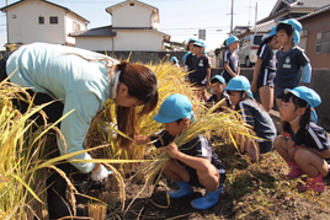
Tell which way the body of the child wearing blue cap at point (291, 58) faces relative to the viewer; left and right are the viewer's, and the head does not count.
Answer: facing the viewer and to the left of the viewer

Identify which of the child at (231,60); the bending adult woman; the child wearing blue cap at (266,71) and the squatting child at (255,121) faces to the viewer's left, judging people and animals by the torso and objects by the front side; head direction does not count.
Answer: the squatting child

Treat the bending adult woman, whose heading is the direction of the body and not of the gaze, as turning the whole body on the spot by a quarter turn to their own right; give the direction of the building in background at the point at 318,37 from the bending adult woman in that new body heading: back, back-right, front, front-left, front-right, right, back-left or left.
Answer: back-left

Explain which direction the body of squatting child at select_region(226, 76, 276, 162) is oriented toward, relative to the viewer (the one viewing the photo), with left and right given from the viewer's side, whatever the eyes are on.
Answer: facing to the left of the viewer

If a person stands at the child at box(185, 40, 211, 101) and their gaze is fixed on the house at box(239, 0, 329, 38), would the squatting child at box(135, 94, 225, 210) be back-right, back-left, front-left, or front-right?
back-right

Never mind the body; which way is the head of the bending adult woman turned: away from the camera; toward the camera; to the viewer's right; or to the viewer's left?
to the viewer's right

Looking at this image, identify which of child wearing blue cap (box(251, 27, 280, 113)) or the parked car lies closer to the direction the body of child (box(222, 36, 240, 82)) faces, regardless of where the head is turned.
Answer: the child wearing blue cap

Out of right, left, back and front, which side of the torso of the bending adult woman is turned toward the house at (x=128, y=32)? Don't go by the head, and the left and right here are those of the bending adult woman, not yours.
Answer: left

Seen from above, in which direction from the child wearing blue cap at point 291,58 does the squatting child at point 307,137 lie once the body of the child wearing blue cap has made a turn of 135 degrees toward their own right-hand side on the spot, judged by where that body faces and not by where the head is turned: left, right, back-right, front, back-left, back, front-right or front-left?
back
